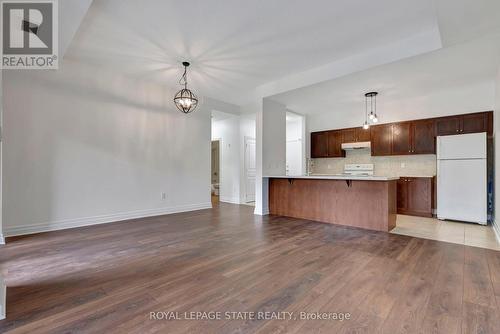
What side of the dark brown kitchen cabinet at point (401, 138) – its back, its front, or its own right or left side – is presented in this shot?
front

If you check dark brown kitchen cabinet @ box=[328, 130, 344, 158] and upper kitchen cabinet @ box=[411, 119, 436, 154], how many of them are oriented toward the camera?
2

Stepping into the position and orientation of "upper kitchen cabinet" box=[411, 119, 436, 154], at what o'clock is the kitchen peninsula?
The kitchen peninsula is roughly at 1 o'clock from the upper kitchen cabinet.

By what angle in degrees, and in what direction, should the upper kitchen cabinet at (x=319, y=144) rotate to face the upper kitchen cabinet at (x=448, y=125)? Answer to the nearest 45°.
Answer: approximately 45° to its left

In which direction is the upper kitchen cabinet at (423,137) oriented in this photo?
toward the camera

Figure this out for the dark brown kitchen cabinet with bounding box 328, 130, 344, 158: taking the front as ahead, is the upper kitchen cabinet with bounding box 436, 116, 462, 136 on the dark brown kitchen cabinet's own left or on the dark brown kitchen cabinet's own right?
on the dark brown kitchen cabinet's own left
